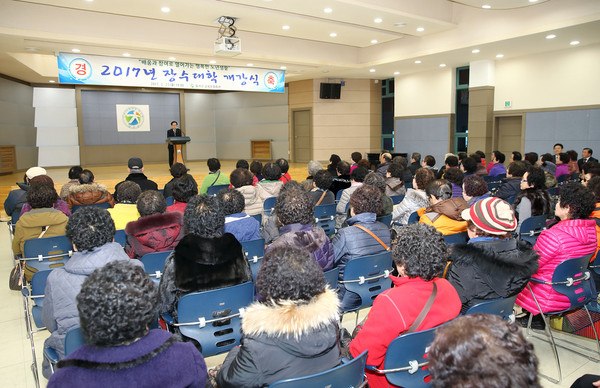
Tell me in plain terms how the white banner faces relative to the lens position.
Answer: facing the viewer

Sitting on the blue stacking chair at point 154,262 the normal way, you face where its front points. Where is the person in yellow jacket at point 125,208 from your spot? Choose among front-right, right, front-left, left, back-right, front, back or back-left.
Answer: front

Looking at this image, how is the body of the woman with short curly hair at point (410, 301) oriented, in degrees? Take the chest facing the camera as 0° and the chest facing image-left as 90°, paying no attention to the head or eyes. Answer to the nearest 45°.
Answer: approximately 135°

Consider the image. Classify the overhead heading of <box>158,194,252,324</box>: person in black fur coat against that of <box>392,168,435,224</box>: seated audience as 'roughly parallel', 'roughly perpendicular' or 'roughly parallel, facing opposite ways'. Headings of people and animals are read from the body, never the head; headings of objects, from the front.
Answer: roughly parallel

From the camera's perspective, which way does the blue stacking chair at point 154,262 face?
away from the camera

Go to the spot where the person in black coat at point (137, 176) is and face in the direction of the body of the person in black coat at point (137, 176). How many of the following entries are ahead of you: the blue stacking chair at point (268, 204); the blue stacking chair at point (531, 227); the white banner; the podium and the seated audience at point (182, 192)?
2

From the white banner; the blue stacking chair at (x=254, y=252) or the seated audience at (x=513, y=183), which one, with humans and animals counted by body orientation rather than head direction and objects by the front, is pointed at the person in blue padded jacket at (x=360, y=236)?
the white banner

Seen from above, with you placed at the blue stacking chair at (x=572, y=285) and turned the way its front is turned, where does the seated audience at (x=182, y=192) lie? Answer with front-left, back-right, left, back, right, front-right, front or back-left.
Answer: front-left

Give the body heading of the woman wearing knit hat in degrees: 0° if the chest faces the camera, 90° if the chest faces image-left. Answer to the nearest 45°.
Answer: approximately 135°

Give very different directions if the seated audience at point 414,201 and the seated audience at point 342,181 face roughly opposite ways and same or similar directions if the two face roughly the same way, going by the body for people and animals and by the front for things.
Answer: same or similar directions

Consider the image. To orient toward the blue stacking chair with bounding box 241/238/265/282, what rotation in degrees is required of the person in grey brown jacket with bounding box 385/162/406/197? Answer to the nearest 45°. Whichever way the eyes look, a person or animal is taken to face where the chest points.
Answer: approximately 135° to their left

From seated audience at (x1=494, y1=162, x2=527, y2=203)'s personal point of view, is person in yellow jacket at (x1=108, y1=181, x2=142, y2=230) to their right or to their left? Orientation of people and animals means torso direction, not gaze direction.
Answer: on their left

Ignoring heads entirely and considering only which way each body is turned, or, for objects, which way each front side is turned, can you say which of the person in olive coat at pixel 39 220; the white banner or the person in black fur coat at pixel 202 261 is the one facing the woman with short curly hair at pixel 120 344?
the white banner

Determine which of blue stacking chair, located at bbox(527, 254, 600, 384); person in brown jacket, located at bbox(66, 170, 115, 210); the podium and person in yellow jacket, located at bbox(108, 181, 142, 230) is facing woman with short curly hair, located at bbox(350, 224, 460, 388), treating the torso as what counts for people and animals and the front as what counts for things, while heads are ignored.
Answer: the podium

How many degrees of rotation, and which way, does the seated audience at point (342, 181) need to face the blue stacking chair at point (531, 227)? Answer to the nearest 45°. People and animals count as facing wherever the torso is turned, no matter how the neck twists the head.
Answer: approximately 180°

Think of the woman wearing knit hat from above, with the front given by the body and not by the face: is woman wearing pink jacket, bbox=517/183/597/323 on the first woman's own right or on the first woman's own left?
on the first woman's own right
